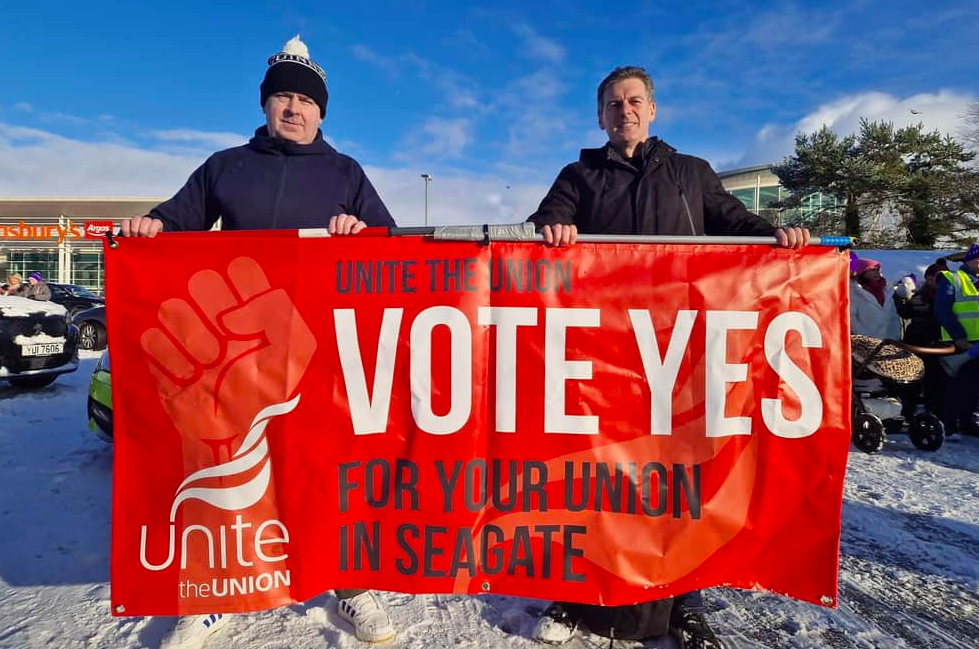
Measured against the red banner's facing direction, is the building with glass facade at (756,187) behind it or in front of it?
behind

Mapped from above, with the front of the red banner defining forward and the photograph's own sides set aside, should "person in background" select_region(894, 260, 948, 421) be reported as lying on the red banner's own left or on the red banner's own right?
on the red banner's own left

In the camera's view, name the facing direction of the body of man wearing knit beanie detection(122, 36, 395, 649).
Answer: toward the camera

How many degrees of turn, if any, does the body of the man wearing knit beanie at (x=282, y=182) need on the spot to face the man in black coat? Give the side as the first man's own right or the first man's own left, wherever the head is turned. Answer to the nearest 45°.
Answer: approximately 45° to the first man's own left

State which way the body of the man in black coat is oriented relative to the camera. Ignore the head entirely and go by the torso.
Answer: toward the camera

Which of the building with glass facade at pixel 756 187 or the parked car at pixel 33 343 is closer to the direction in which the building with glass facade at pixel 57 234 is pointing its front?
the parked car

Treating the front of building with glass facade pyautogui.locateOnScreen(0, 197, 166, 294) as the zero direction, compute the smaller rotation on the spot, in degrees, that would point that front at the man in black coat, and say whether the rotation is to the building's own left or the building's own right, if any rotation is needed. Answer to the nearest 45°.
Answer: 0° — it already faces them

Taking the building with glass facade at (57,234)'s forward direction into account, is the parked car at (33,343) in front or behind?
in front

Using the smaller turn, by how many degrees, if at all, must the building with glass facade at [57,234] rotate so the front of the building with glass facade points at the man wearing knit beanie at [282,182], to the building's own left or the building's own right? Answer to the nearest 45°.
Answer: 0° — it already faces them

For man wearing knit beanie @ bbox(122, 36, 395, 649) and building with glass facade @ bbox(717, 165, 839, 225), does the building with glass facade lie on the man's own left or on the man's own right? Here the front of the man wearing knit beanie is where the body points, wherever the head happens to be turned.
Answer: on the man's own left

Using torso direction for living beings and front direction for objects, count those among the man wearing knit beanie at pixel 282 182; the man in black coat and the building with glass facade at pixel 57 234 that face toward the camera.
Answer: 3
